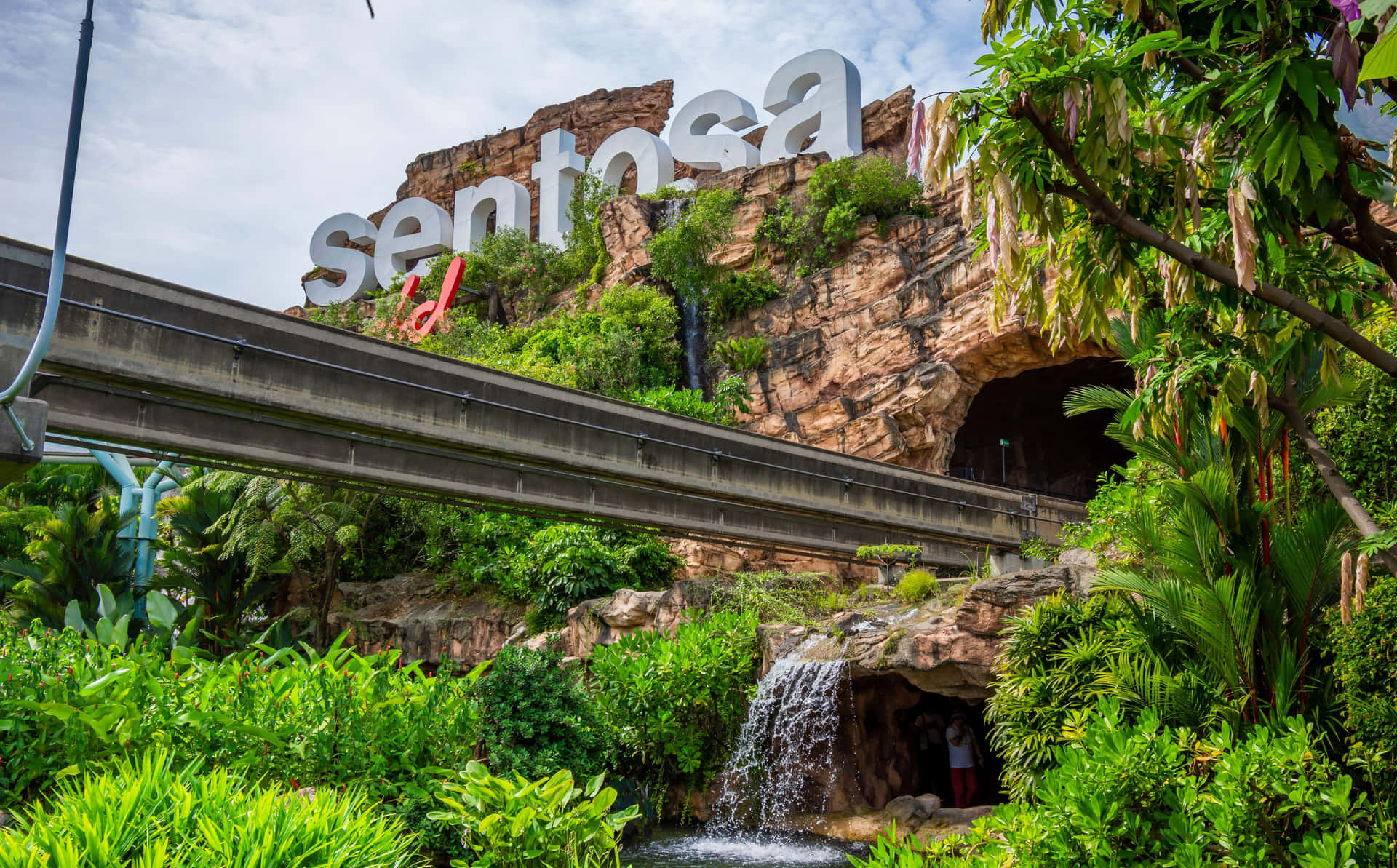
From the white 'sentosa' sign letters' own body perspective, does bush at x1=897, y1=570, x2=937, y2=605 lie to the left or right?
on its left

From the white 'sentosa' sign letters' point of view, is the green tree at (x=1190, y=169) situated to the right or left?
on its left

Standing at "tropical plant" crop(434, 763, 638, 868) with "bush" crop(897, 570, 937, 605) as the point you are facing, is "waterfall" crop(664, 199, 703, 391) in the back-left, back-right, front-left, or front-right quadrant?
front-left

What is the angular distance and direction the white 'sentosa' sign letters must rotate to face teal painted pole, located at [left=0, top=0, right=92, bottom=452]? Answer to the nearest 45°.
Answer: approximately 45° to its left

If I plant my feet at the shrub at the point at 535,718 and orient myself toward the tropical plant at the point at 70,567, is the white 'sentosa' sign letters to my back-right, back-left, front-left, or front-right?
front-right

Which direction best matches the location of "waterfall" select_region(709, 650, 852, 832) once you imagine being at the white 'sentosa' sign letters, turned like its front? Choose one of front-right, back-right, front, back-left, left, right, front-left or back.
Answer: front-left

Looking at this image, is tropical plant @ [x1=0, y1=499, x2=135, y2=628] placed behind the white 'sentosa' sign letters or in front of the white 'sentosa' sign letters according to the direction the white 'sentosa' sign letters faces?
in front

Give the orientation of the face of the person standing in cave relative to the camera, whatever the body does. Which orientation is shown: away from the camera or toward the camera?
toward the camera

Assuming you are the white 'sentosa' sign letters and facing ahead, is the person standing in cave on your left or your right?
on your left
